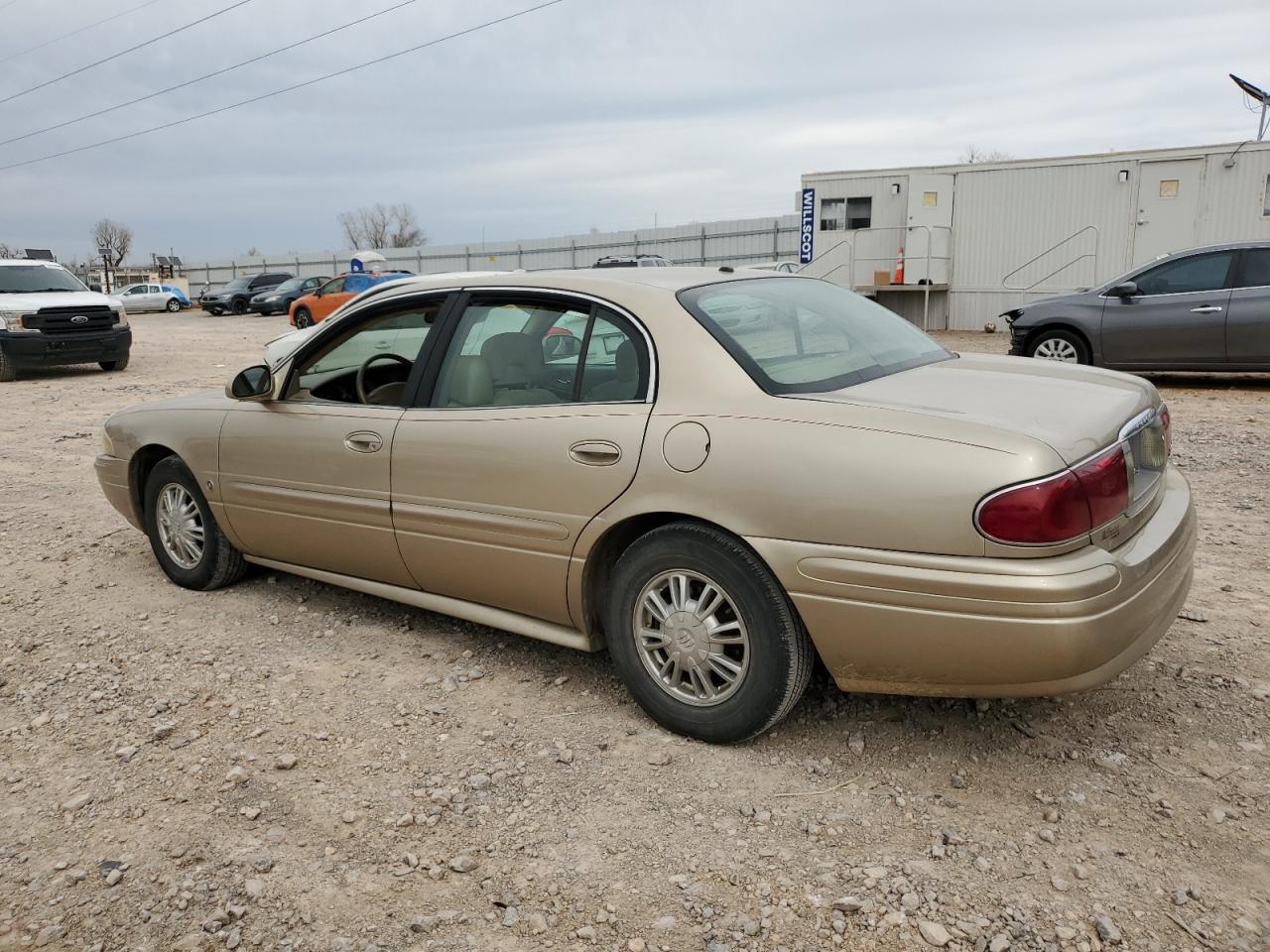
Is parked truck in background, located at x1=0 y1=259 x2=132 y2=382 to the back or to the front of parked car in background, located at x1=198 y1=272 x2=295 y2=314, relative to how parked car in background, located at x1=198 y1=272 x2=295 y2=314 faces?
to the front

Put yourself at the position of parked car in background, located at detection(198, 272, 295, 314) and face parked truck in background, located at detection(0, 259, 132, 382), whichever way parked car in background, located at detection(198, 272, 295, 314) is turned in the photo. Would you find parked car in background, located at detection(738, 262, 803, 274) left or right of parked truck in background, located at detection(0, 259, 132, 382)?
left

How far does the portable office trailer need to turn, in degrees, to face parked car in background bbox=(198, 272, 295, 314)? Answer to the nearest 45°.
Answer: approximately 45° to its right

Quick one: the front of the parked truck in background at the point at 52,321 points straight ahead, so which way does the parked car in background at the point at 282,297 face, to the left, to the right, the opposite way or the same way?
to the right

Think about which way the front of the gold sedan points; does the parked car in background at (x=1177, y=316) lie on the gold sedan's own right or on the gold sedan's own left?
on the gold sedan's own right

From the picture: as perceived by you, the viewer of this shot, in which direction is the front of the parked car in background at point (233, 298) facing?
facing the viewer and to the left of the viewer

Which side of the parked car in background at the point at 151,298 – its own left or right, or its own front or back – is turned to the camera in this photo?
left
